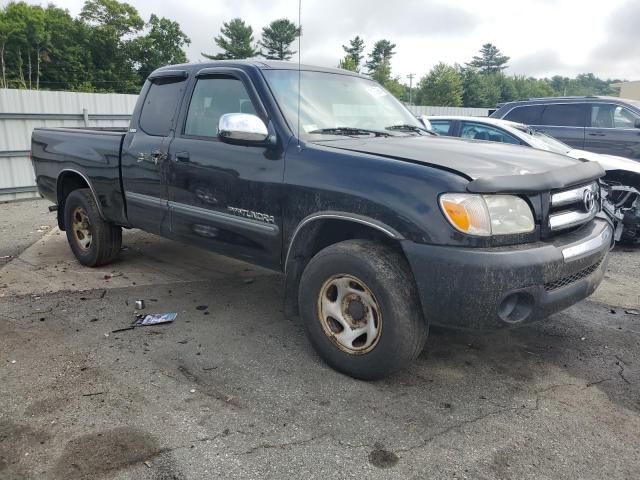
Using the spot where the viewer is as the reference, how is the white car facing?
facing the viewer and to the right of the viewer

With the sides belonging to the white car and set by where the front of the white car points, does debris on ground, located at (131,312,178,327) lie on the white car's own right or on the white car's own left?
on the white car's own right

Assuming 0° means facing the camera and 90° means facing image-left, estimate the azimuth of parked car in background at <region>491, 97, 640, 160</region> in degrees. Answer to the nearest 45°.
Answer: approximately 270°

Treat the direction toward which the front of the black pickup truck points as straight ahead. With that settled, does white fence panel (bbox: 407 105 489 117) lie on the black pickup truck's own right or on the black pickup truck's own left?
on the black pickup truck's own left

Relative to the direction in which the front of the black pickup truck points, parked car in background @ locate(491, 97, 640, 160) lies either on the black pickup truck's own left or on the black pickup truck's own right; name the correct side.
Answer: on the black pickup truck's own left

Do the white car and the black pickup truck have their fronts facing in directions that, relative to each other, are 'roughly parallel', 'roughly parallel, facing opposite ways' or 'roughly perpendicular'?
roughly parallel

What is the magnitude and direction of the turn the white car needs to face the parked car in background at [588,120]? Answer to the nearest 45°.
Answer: approximately 135° to its left

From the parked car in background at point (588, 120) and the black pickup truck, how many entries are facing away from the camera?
0

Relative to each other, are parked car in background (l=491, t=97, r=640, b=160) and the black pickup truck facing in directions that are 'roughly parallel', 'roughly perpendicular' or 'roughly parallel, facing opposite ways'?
roughly parallel

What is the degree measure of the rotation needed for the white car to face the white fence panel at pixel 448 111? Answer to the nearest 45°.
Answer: approximately 135° to its left
